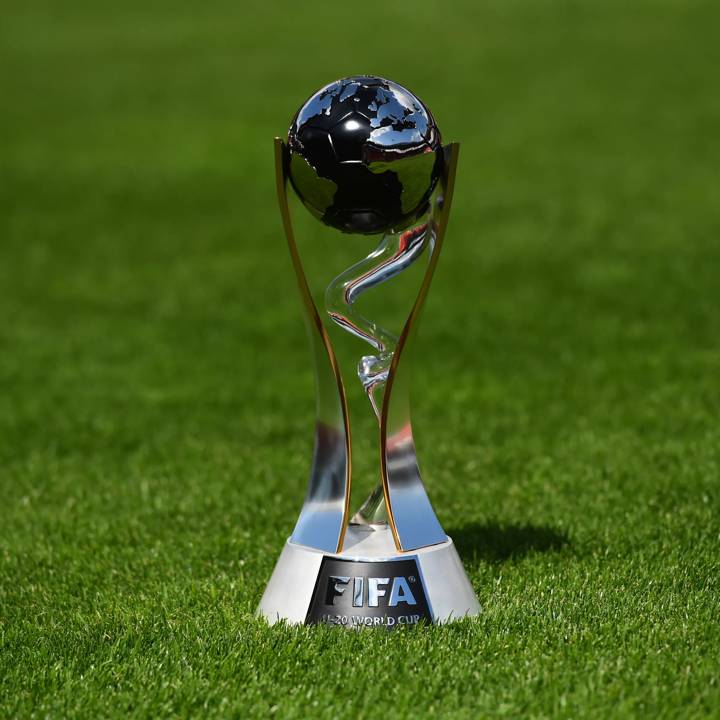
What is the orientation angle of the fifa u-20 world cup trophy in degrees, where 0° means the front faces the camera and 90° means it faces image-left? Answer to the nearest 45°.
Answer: approximately 0°
